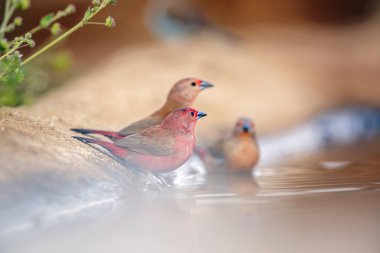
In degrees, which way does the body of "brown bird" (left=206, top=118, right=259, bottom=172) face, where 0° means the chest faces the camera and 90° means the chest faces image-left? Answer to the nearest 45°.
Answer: approximately 315°

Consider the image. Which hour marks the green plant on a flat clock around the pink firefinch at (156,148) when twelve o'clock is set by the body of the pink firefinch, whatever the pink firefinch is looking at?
The green plant is roughly at 7 o'clock from the pink firefinch.

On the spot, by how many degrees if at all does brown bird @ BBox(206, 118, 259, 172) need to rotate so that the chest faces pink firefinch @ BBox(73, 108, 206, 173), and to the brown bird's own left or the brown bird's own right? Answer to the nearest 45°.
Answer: approximately 45° to the brown bird's own right

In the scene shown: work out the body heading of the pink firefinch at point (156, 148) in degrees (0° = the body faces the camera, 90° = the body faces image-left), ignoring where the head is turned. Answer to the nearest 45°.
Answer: approximately 270°

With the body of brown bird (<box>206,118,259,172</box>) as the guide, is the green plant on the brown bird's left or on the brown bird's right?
on the brown bird's right

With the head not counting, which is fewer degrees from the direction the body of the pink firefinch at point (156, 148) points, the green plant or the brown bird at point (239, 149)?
the brown bird

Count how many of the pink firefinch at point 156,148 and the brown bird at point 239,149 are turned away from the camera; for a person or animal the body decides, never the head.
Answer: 0
